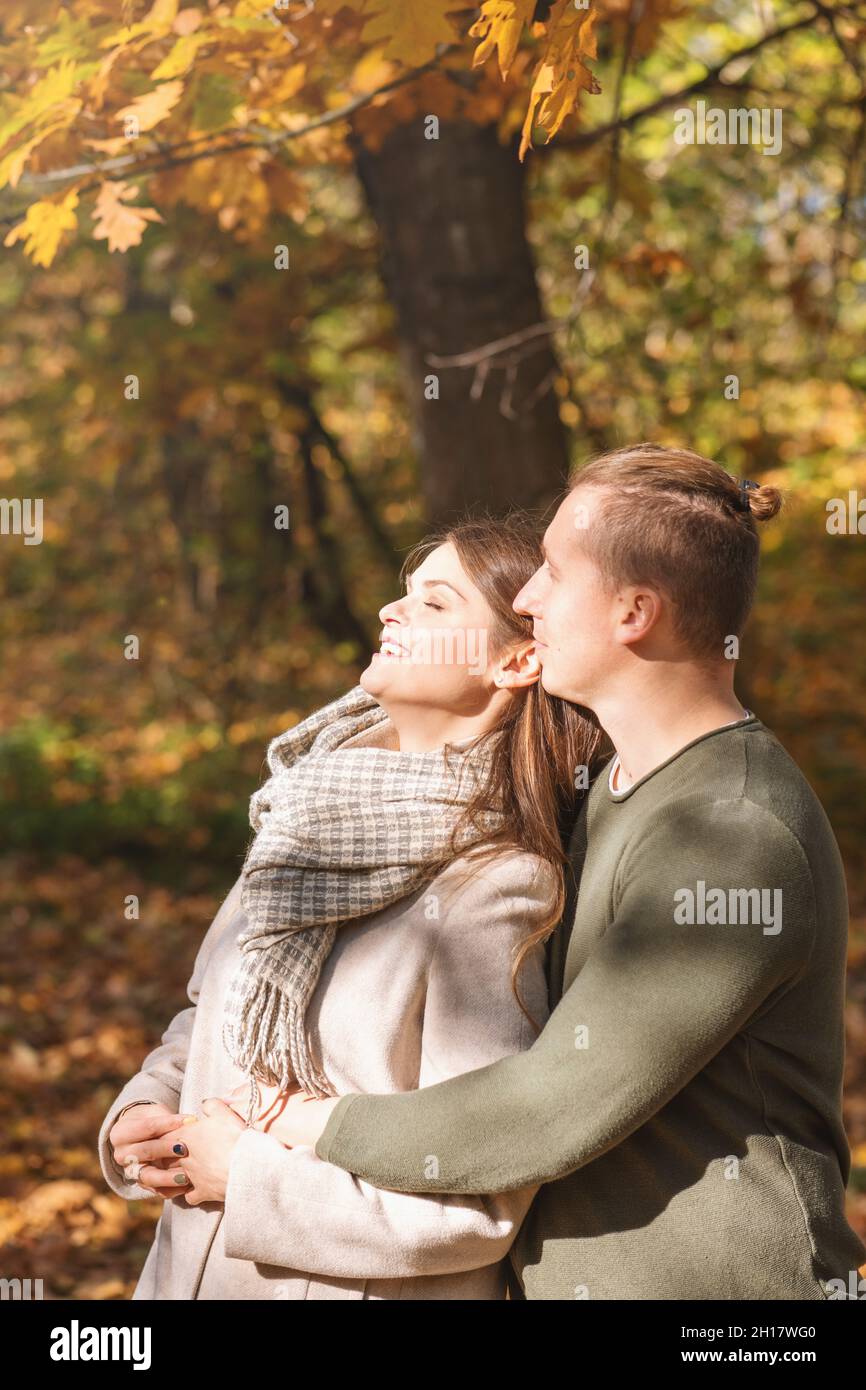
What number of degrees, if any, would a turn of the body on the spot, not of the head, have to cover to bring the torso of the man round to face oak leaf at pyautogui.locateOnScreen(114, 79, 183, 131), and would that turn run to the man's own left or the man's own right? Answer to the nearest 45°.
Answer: approximately 45° to the man's own right

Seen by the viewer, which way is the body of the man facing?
to the viewer's left

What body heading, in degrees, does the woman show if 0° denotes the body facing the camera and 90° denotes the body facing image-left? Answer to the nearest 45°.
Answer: approximately 45°
